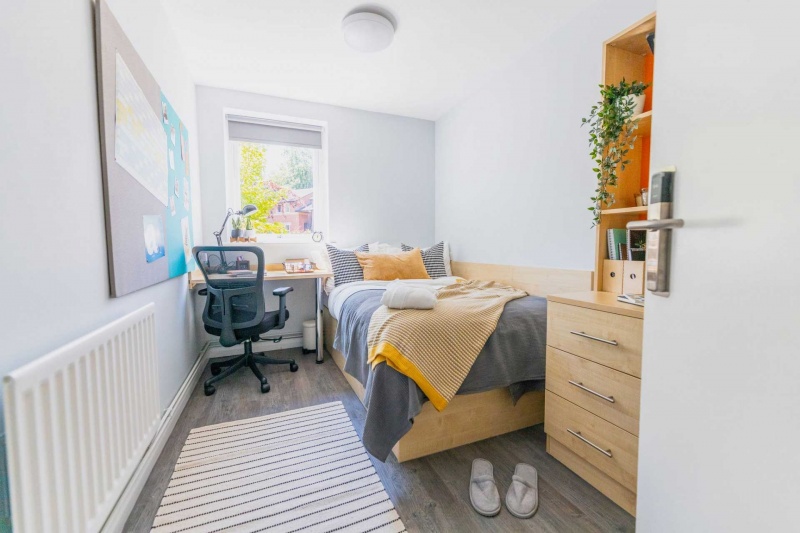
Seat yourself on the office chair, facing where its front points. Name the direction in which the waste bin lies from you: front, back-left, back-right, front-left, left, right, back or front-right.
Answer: front

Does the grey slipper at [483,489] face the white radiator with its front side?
no

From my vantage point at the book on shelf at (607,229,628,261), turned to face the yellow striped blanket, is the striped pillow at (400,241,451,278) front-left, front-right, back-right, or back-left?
front-right

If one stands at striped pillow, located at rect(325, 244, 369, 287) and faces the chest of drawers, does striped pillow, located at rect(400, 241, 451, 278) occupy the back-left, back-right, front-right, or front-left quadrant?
front-left

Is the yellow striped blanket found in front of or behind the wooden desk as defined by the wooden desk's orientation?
in front

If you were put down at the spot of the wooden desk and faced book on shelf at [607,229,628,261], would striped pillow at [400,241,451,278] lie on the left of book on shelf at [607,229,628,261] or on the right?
left

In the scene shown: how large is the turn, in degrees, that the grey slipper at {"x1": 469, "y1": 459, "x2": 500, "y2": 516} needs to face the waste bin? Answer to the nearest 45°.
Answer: approximately 135° to its right

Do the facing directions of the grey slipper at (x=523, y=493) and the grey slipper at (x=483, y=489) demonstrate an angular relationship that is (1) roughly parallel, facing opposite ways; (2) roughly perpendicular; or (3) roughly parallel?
roughly parallel

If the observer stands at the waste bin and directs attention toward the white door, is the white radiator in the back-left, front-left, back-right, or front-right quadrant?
front-right

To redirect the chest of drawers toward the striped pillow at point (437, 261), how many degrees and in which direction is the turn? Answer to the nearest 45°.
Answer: approximately 90° to its right

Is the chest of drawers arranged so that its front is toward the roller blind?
no

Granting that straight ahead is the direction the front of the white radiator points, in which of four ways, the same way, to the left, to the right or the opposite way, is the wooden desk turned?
to the right

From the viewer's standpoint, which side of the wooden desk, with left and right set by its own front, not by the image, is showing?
front

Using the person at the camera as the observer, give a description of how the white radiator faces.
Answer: facing the viewer and to the right of the viewer

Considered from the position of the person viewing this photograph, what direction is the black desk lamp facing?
facing to the right of the viewer

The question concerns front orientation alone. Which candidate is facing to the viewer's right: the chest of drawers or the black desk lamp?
the black desk lamp

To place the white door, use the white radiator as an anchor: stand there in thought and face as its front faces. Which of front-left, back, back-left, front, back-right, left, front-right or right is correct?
front

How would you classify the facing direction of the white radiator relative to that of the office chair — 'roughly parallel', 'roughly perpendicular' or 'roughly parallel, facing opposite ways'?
roughly perpendicular

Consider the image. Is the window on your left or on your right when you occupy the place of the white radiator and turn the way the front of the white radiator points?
on your left

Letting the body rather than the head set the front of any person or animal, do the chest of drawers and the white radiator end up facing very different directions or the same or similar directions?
very different directions

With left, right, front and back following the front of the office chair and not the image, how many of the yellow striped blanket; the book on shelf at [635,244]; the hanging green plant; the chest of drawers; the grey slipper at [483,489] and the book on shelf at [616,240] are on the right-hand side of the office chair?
6
